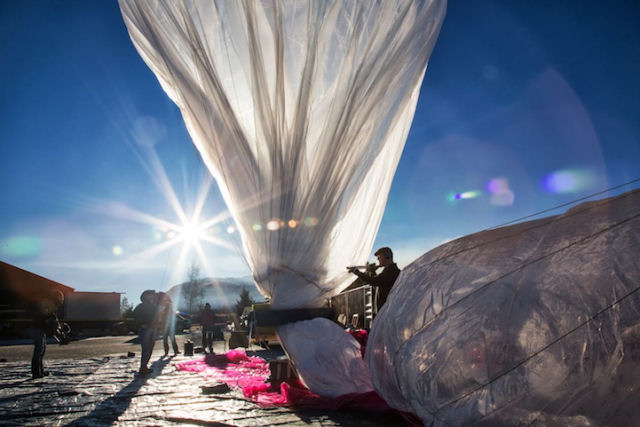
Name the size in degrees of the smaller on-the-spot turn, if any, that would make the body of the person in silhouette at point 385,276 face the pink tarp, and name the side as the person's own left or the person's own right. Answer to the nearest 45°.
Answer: approximately 45° to the person's own left

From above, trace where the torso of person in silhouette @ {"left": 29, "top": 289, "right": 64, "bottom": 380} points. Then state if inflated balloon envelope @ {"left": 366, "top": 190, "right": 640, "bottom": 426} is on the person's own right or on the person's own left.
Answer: on the person's own right

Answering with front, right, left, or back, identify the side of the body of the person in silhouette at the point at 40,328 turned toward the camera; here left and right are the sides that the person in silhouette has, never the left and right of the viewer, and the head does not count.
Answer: right

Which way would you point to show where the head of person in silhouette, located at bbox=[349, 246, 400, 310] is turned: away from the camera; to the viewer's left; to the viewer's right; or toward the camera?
to the viewer's left

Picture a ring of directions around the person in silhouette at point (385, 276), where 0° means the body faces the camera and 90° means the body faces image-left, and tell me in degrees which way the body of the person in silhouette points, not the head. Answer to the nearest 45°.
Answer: approximately 90°

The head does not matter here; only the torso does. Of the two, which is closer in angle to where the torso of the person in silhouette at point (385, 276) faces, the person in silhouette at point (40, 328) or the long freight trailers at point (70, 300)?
the person in silhouette

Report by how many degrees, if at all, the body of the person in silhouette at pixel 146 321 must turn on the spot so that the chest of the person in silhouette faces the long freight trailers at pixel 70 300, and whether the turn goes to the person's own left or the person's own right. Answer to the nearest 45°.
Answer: approximately 90° to the person's own left

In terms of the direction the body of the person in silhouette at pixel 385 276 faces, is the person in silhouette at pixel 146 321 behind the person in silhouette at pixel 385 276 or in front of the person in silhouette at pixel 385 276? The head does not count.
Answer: in front

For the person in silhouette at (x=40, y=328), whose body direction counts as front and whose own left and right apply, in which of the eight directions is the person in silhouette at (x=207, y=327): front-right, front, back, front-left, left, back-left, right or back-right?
front-left
